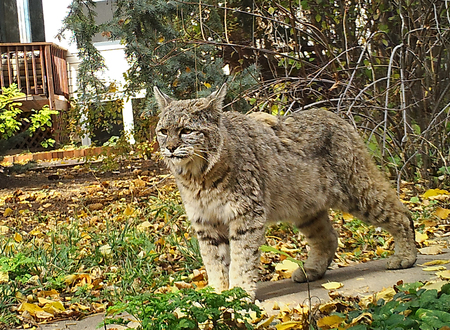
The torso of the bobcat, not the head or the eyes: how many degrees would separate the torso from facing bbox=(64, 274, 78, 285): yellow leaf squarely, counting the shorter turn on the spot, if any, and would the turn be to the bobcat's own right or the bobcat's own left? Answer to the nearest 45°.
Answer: approximately 45° to the bobcat's own right

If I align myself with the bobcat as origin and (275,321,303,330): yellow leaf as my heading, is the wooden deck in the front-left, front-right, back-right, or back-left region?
back-right

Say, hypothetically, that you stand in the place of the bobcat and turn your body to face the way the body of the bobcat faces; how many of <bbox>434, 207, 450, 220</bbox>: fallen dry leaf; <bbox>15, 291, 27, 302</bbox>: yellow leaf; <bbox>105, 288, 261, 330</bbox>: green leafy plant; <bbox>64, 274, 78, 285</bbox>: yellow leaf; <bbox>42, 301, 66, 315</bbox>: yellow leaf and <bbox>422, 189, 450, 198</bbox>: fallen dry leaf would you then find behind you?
2

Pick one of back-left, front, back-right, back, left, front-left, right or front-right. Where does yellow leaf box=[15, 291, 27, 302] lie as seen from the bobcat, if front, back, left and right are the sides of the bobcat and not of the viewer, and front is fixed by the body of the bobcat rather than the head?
front-right

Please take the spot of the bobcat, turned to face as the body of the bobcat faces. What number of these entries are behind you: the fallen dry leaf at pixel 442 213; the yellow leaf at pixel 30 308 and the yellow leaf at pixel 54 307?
1

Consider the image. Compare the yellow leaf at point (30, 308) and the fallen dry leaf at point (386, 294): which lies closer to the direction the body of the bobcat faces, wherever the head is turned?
the yellow leaf

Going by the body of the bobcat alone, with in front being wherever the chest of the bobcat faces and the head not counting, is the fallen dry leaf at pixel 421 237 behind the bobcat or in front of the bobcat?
behind

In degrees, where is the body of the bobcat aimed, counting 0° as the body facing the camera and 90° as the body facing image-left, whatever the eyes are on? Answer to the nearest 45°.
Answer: approximately 45°

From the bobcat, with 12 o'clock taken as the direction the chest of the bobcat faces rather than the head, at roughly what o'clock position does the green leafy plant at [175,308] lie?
The green leafy plant is roughly at 11 o'clock from the bobcat.

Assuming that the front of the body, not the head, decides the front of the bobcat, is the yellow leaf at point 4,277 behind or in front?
in front
